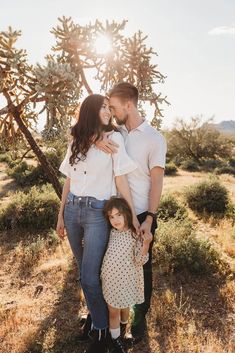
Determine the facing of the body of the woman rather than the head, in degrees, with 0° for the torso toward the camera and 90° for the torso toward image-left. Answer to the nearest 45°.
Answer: approximately 0°

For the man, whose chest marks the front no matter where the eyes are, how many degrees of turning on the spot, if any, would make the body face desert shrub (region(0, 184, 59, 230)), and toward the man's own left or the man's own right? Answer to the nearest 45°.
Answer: approximately 90° to the man's own right

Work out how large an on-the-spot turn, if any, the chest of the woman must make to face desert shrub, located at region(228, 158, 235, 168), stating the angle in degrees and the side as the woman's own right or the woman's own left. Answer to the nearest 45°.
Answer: approximately 135° to the woman's own left

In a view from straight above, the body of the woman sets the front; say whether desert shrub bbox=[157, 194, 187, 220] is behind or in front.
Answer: behind
